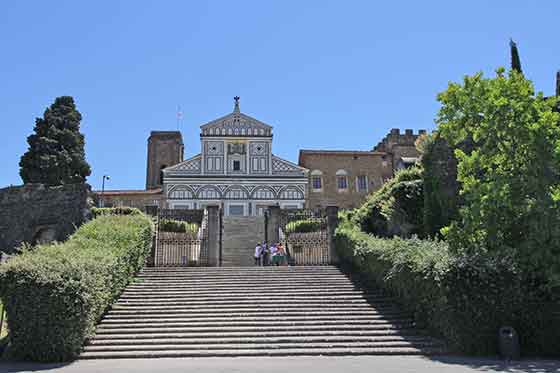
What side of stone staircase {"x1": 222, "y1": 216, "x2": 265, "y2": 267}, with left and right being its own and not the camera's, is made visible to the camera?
front

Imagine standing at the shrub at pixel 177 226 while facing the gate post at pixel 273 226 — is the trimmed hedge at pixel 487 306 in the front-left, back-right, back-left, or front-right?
front-right

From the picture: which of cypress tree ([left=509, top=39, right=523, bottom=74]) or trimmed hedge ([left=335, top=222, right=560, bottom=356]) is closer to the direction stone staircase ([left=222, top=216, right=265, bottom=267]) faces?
the trimmed hedge

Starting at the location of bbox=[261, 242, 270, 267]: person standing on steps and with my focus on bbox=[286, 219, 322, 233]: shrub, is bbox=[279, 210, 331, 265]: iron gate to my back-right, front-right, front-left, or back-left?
front-right

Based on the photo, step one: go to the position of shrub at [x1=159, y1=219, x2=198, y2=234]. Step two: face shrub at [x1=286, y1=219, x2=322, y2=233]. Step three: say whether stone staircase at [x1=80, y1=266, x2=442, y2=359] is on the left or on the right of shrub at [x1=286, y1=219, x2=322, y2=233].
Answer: right

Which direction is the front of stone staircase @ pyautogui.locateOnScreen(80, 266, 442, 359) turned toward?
toward the camera

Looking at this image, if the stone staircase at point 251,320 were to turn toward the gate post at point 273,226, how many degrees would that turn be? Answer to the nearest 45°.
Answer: approximately 180°

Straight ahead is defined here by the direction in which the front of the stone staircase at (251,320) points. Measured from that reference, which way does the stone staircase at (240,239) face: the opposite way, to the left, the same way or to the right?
the same way

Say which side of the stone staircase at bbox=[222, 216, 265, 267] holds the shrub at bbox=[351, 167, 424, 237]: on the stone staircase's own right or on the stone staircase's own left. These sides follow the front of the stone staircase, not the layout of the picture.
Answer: on the stone staircase's own left

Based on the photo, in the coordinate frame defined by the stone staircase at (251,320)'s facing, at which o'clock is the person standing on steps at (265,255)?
The person standing on steps is roughly at 6 o'clock from the stone staircase.

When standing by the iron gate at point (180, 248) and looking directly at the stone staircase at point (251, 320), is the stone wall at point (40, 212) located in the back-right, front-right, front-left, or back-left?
back-right

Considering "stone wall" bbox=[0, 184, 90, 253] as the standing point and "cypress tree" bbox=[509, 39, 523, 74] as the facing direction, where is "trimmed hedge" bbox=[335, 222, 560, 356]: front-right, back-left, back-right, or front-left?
front-right

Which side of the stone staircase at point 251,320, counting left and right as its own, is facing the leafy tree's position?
left

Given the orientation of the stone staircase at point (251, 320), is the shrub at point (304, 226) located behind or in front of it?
behind

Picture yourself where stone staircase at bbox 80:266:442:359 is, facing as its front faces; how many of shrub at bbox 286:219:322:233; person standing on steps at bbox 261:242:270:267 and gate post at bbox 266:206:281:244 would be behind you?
3

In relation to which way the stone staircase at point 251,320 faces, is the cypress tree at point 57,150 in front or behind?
behind

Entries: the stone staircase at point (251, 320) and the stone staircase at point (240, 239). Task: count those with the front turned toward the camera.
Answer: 2
